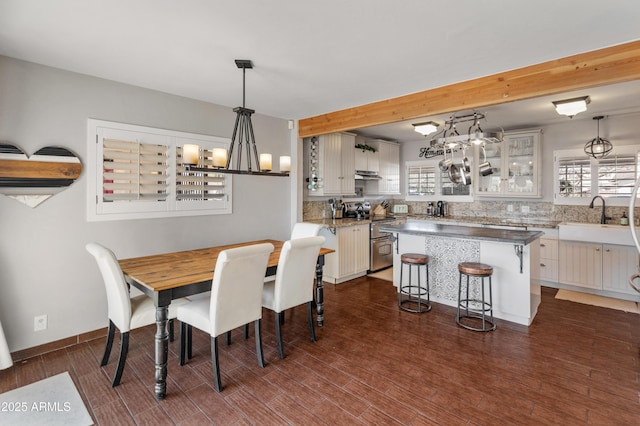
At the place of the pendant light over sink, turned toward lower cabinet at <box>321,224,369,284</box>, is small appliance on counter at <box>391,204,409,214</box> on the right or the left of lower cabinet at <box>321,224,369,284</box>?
right

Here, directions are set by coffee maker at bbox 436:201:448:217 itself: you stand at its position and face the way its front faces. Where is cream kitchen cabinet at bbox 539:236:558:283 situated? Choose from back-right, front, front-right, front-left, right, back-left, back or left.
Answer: left

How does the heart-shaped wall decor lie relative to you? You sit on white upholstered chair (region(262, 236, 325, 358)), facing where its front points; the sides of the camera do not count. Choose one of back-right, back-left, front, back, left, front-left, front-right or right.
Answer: front-left

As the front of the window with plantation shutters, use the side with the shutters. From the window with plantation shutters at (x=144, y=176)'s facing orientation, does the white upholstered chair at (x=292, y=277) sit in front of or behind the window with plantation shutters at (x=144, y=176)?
in front

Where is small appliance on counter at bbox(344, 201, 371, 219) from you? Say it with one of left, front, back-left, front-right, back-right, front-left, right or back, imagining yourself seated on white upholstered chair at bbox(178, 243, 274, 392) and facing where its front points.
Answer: right

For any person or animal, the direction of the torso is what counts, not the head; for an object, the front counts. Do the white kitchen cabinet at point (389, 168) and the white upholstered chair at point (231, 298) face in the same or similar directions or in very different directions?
very different directions

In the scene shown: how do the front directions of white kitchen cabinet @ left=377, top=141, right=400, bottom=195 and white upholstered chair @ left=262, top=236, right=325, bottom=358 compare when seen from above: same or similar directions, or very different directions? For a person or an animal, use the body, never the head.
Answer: very different directions

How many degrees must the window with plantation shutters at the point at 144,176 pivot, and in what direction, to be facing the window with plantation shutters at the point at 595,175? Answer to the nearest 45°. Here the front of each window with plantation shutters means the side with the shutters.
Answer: approximately 45° to its left

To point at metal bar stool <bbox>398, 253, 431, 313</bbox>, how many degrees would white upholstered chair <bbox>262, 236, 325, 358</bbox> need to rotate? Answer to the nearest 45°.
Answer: approximately 90° to its right

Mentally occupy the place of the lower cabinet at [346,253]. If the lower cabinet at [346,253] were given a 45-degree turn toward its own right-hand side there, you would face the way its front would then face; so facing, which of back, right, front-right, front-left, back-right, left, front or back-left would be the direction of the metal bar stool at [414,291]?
front-left

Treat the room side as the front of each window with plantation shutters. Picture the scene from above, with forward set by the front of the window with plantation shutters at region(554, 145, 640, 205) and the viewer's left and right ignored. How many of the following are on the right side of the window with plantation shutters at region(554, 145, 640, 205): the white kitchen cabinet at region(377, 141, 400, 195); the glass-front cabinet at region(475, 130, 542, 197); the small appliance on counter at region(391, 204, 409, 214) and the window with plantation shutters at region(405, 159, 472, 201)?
4

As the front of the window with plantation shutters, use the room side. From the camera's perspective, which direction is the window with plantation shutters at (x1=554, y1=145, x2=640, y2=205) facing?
toward the camera

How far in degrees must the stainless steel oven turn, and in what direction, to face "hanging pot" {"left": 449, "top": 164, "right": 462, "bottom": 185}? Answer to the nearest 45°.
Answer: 0° — it already faces it

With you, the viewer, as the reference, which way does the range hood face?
facing the viewer and to the right of the viewer
